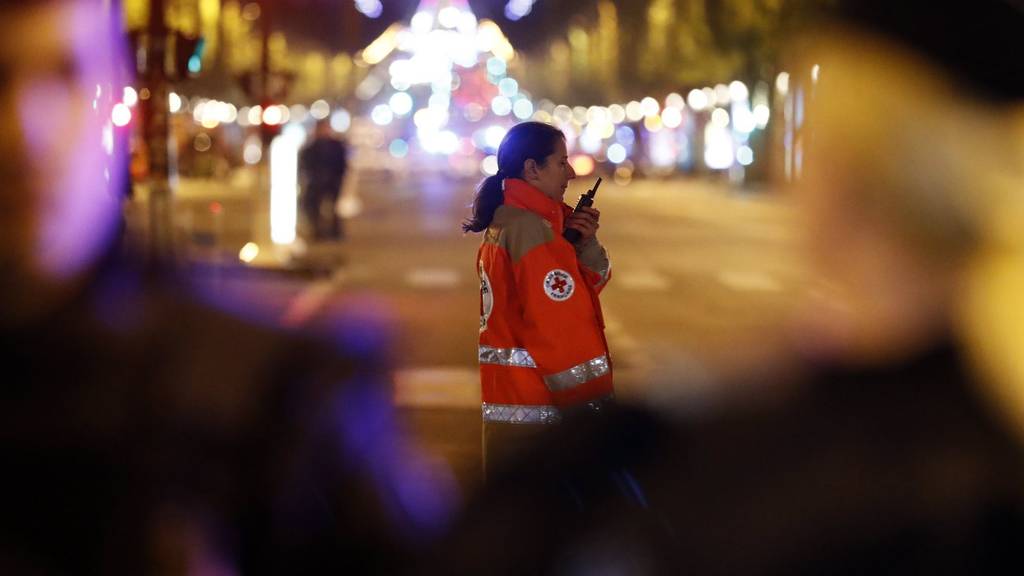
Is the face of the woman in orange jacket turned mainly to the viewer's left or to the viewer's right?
to the viewer's right
